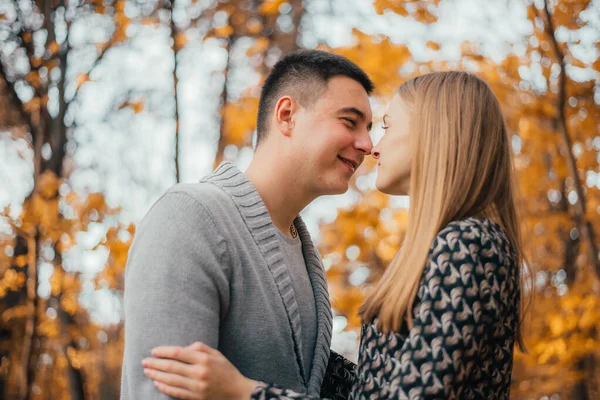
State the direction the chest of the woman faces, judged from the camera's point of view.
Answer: to the viewer's left

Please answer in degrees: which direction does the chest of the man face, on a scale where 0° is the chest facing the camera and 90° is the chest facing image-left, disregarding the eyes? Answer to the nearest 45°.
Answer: approximately 315°

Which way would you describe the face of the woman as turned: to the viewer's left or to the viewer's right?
to the viewer's left
